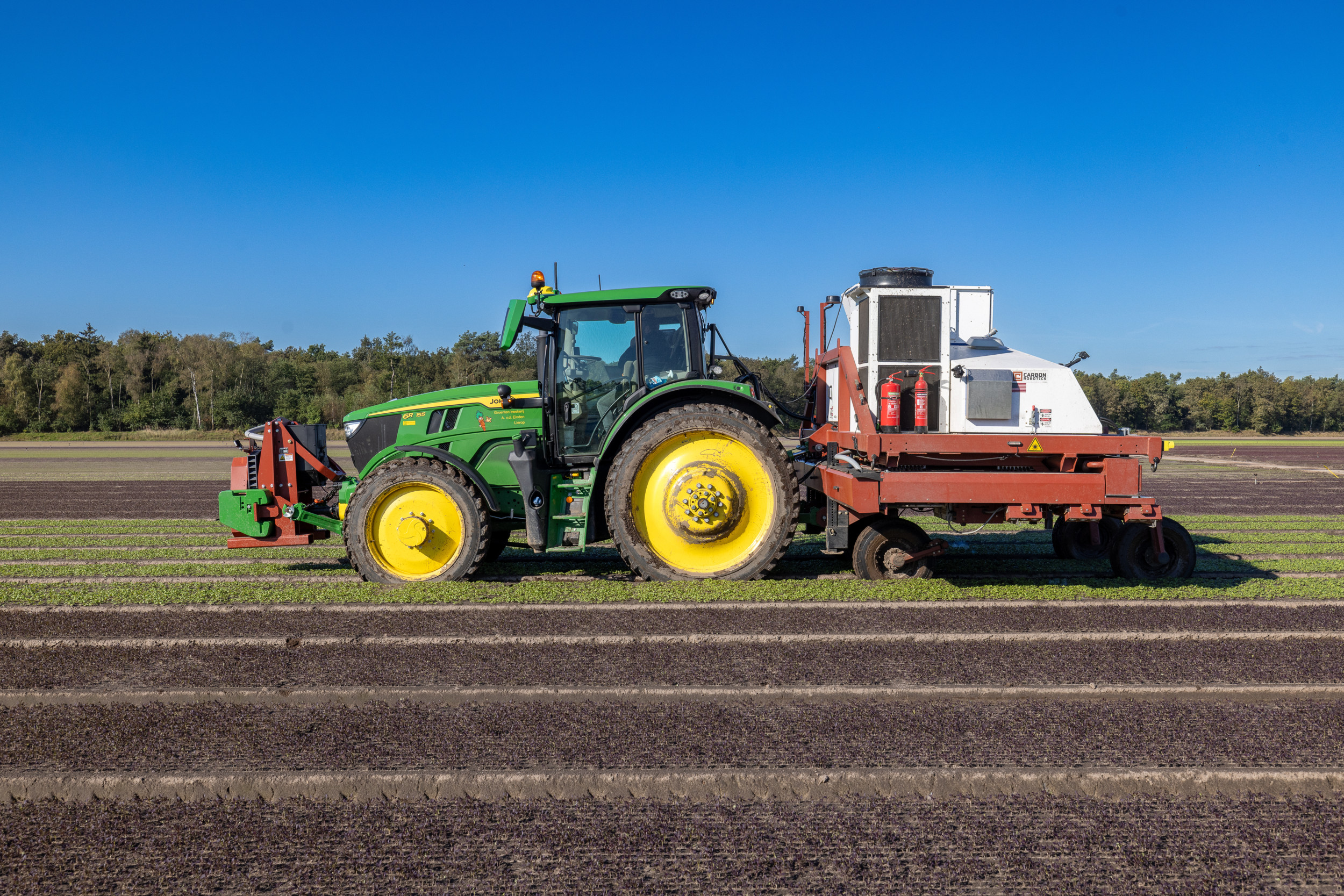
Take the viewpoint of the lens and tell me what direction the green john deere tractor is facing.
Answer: facing to the left of the viewer

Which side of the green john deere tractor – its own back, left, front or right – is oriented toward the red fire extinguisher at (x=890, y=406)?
back

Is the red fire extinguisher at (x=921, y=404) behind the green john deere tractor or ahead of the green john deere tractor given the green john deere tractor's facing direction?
behind
